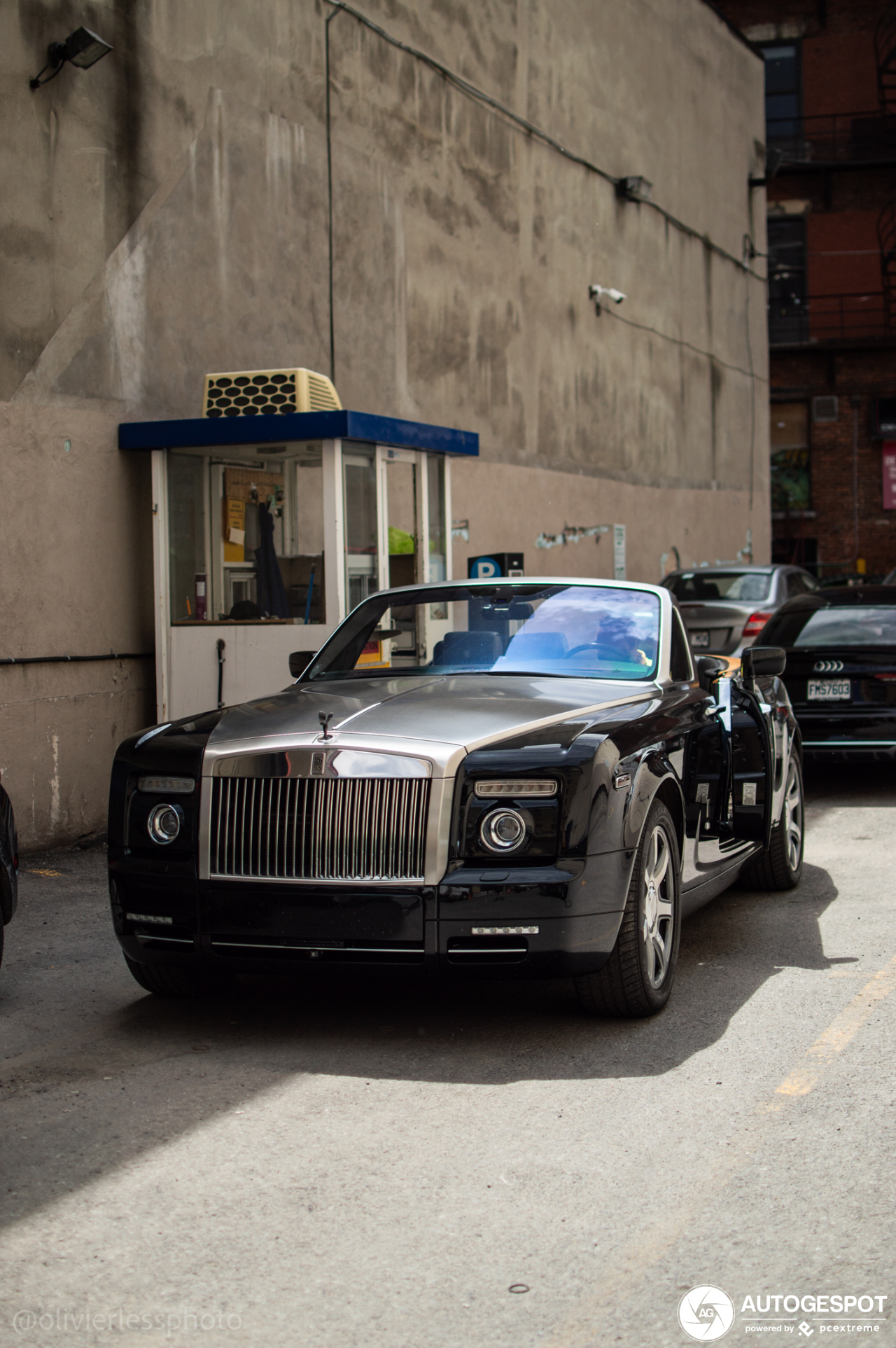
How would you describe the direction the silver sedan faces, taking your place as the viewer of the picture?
facing away from the viewer and to the right of the viewer

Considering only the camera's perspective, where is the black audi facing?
facing away from the viewer

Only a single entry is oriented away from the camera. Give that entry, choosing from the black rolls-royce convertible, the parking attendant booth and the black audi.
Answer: the black audi

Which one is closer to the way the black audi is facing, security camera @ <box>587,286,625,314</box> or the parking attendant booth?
the security camera

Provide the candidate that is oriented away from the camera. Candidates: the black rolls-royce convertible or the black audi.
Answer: the black audi

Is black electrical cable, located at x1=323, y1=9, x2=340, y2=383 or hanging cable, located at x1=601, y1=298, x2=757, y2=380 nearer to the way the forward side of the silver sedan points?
the hanging cable

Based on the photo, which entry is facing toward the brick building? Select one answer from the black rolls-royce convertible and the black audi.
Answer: the black audi

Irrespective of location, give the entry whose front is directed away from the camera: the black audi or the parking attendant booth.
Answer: the black audi

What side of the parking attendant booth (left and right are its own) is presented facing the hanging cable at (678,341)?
left

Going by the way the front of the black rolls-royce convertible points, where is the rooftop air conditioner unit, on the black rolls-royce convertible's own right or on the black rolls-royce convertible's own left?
on the black rolls-royce convertible's own right
